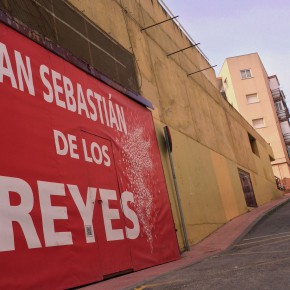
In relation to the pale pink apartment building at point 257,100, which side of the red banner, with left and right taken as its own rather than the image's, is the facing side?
left

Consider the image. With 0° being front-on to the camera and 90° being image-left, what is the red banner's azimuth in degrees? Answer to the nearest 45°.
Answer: approximately 315°

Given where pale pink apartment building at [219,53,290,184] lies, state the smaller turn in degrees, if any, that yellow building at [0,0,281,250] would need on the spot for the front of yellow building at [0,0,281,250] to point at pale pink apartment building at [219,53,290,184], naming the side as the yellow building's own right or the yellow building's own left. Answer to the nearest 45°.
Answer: approximately 135° to the yellow building's own left
